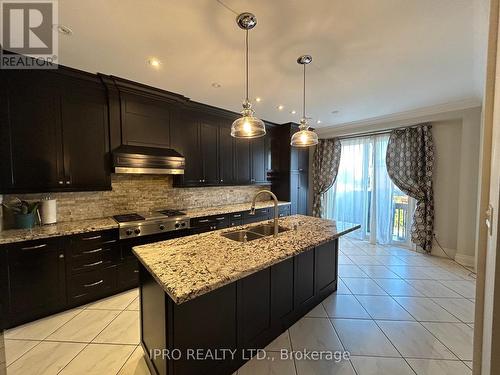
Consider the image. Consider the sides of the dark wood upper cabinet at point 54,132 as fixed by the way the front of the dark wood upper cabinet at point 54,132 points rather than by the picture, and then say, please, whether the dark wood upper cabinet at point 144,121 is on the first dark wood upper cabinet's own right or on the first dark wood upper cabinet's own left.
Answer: on the first dark wood upper cabinet's own left

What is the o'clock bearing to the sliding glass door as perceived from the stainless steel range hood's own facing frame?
The sliding glass door is roughly at 9 o'clock from the stainless steel range hood.

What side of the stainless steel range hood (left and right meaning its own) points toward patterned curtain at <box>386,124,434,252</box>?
left

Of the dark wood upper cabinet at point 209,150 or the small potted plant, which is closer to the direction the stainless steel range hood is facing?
the small potted plant

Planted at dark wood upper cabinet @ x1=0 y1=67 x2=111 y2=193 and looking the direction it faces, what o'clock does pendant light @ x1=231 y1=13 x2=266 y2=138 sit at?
The pendant light is roughly at 11 o'clock from the dark wood upper cabinet.

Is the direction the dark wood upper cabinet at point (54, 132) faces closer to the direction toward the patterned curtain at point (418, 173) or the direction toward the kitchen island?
the kitchen island
